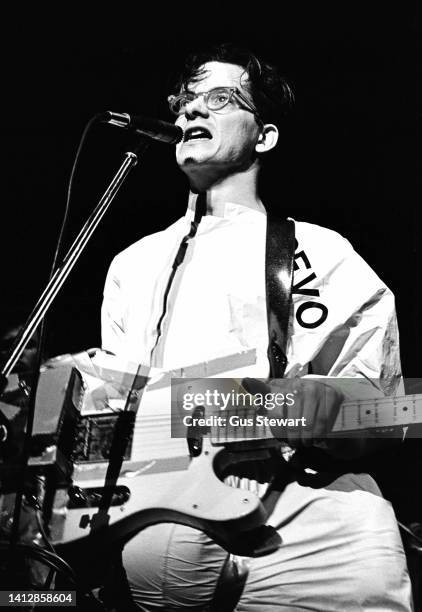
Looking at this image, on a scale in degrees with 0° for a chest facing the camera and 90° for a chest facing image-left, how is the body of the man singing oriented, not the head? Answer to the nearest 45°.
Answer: approximately 45°

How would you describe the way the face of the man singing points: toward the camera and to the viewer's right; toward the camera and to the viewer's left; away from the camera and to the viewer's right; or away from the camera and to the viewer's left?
toward the camera and to the viewer's left
